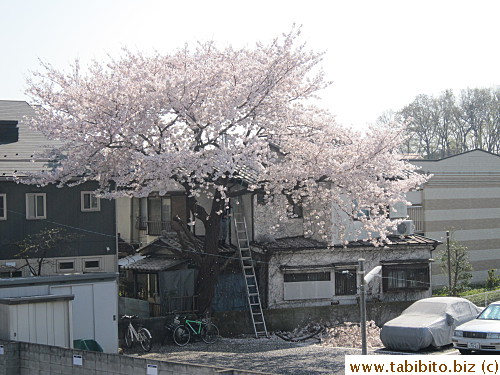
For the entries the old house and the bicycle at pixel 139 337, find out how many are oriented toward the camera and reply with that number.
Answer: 1

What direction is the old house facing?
toward the camera

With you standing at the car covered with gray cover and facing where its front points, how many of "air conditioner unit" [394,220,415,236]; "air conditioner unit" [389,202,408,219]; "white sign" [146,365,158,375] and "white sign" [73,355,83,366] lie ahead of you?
2

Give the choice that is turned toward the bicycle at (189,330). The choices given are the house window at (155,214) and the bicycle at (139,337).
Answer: the house window

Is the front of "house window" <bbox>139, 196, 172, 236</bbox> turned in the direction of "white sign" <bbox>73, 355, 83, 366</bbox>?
yes

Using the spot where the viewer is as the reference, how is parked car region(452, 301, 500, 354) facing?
facing the viewer and to the left of the viewer

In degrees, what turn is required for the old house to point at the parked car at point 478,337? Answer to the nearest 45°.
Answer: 0° — it already faces it

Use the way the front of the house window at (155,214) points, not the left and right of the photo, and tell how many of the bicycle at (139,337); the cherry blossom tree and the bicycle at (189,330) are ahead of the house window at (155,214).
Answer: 3

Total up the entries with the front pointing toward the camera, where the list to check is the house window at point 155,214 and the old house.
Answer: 2

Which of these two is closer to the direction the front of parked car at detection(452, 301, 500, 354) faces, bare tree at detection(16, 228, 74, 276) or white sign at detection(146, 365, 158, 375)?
the white sign

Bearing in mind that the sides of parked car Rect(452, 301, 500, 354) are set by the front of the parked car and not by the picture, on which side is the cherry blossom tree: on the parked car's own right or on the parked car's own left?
on the parked car's own right

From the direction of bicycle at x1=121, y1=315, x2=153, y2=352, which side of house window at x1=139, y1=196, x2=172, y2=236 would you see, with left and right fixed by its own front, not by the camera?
front

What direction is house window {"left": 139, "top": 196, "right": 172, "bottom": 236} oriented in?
toward the camera
